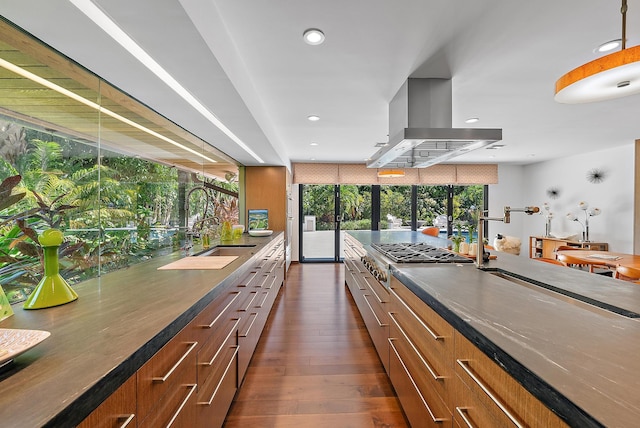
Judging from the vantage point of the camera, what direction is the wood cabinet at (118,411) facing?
facing the viewer and to the right of the viewer

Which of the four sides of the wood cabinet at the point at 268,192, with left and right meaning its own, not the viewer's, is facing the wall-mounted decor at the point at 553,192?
front

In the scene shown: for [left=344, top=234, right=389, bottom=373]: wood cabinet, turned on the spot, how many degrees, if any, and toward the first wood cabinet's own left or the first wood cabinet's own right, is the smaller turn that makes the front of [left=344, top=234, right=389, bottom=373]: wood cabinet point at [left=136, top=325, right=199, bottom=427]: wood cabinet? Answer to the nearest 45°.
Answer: approximately 45° to the first wood cabinet's own left

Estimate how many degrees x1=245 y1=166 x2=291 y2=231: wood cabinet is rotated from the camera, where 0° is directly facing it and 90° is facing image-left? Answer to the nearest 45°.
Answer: approximately 270°

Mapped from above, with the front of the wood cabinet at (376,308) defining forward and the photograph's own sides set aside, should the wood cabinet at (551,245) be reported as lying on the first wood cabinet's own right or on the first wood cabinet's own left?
on the first wood cabinet's own right

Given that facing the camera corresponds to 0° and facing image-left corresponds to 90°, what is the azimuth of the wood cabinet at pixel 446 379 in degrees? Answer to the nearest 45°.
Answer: approximately 90°

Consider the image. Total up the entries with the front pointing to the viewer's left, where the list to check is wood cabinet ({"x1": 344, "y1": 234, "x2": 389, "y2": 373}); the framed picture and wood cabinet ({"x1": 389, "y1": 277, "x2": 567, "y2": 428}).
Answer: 2

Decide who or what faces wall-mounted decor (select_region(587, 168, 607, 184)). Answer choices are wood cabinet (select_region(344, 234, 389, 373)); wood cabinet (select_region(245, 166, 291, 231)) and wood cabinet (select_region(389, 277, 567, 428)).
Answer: wood cabinet (select_region(245, 166, 291, 231))

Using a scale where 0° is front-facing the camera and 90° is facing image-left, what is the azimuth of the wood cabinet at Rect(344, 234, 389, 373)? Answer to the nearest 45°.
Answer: approximately 90°

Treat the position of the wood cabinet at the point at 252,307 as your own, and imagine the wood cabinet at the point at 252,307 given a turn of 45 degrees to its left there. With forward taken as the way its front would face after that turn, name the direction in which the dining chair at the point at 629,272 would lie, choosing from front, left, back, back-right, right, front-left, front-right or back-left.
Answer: front-right

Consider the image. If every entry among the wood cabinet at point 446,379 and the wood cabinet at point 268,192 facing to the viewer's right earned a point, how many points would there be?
1

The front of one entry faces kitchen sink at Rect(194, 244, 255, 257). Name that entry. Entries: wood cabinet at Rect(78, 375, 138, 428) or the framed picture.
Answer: the framed picture

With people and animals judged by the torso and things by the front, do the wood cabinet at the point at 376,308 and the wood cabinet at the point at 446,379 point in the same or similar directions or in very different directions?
same or similar directions

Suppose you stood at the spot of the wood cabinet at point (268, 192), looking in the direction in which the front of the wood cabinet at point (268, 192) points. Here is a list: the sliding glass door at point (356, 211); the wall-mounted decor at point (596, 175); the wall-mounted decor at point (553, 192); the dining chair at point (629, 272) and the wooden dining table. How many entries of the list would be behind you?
0

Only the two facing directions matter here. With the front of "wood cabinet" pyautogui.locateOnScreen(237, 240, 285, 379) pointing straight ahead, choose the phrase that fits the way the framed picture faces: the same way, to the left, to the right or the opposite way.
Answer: to the right

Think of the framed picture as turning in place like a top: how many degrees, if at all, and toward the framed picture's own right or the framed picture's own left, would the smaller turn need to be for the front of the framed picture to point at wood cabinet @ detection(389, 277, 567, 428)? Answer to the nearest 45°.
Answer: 0° — it already faces it

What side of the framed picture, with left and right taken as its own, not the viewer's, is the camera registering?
front

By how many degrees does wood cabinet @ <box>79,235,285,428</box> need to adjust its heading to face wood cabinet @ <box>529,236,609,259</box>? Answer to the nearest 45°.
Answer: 0° — it already faces it

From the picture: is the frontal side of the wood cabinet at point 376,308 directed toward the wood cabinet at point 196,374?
no

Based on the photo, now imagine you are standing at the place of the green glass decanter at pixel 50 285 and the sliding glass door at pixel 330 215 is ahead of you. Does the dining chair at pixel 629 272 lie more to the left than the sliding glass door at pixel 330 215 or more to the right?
right

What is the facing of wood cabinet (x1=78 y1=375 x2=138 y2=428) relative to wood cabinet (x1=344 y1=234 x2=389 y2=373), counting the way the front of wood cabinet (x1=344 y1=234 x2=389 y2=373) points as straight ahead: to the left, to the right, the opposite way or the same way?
the opposite way
